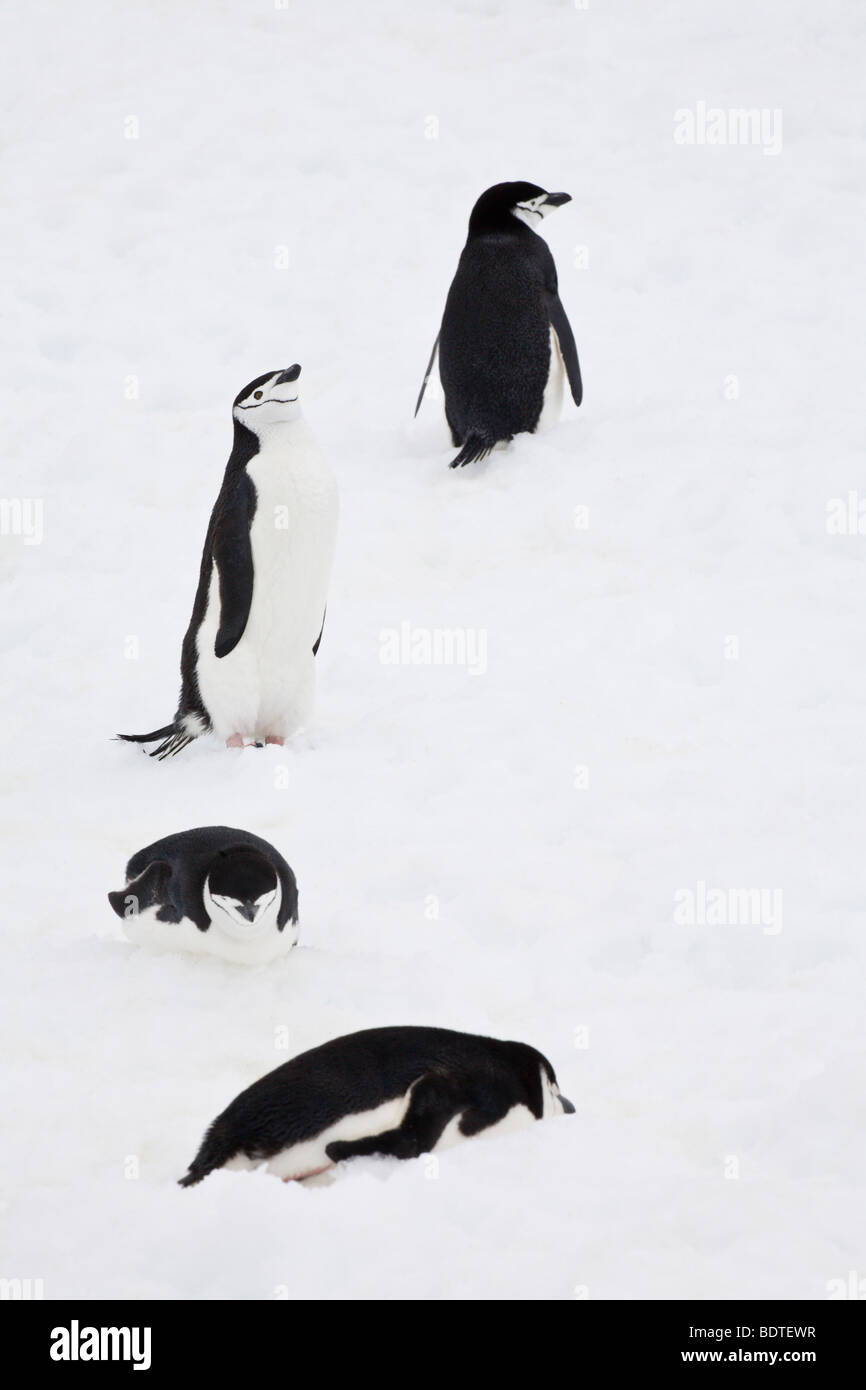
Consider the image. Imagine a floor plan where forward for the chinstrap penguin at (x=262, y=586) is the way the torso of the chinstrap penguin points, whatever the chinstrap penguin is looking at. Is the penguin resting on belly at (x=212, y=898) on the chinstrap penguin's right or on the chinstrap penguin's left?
on the chinstrap penguin's right

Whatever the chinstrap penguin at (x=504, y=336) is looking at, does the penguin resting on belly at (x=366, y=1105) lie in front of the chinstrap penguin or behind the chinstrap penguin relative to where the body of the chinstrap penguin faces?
behind

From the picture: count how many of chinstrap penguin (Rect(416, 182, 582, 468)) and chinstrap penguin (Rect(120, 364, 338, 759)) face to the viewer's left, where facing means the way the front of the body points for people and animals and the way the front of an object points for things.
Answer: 0

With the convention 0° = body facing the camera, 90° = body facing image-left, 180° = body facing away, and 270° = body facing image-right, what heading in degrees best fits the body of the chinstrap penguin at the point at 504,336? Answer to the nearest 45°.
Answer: approximately 225°

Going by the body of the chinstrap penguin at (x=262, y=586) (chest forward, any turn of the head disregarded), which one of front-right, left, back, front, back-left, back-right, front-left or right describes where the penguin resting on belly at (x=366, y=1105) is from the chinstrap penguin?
front-right

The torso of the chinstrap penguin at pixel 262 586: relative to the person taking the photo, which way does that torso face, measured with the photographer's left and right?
facing the viewer and to the right of the viewer
